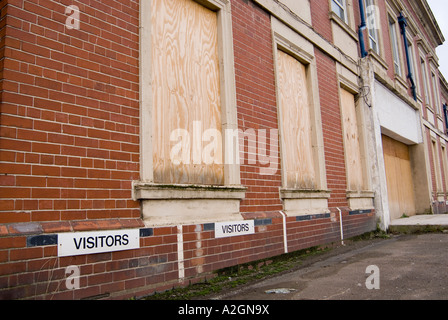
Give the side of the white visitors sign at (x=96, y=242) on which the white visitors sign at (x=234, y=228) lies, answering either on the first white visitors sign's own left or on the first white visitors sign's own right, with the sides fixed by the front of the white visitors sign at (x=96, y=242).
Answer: on the first white visitors sign's own left

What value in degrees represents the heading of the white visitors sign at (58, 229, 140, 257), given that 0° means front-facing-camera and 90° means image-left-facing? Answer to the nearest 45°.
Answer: approximately 315°
